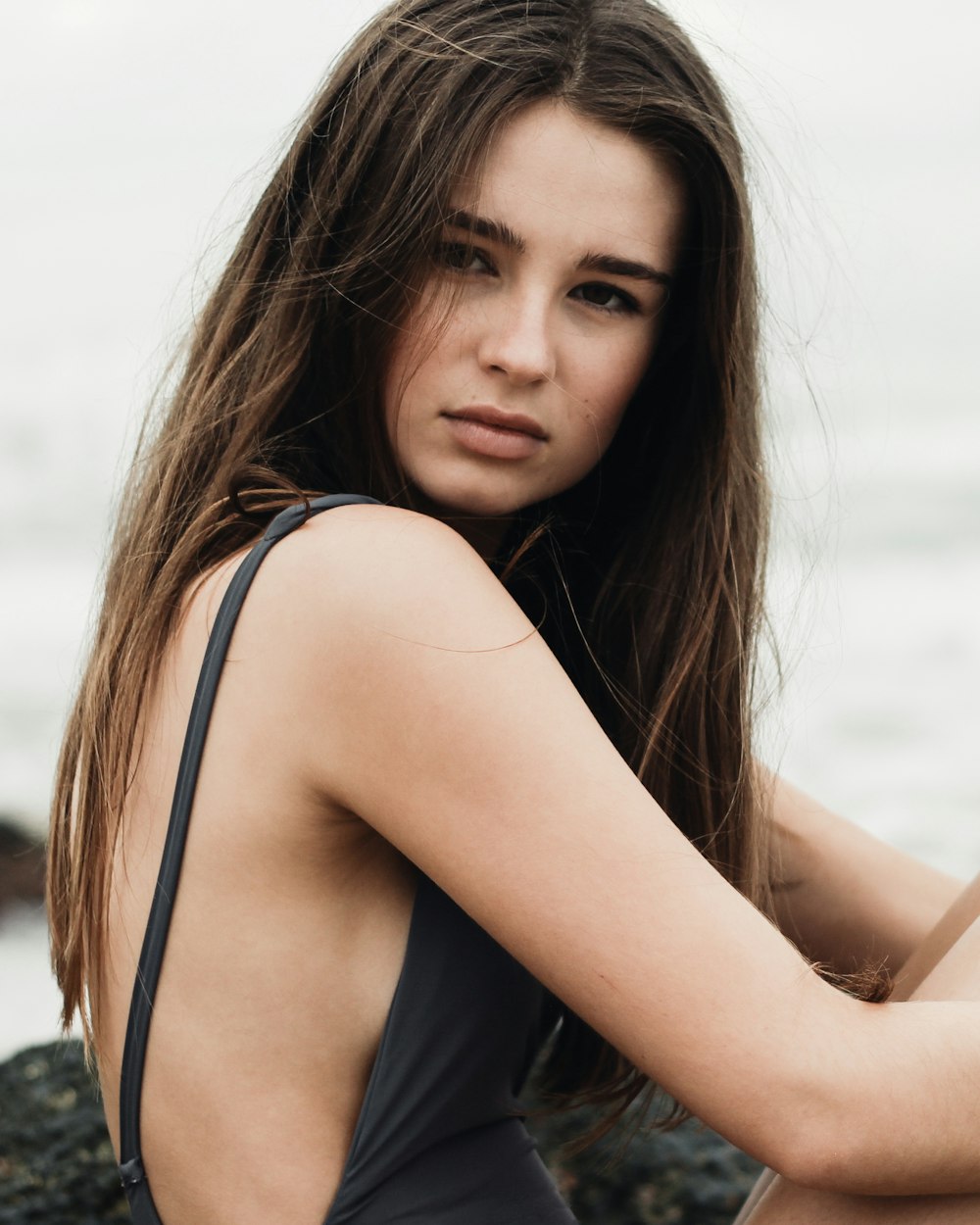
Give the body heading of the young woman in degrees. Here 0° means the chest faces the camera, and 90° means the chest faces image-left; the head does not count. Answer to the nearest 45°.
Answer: approximately 270°

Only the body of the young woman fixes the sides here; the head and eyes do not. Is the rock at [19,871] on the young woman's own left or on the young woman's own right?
on the young woman's own left
